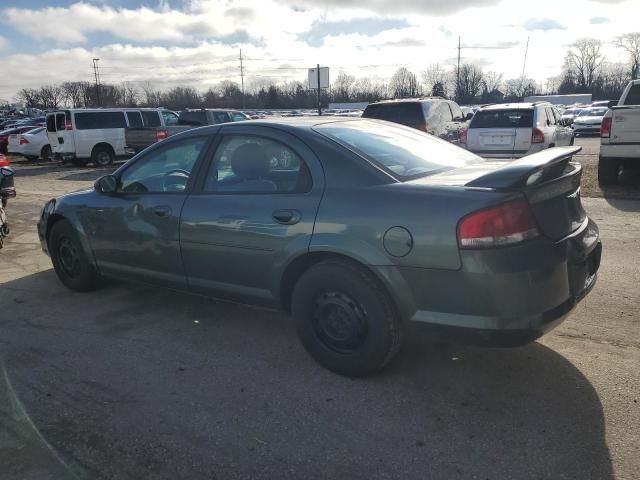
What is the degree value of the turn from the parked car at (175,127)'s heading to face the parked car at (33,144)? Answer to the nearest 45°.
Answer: approximately 90° to its left

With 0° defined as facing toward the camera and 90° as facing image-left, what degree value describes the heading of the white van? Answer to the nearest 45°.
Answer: approximately 225°

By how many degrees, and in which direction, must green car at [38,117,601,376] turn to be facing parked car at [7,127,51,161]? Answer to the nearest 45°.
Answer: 0° — it already faces it

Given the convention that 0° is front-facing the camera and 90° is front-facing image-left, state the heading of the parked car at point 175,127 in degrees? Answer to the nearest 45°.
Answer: approximately 225°

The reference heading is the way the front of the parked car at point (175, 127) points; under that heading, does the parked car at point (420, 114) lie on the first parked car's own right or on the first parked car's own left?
on the first parked car's own right

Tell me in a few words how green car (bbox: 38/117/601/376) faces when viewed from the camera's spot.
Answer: facing away from the viewer and to the left of the viewer

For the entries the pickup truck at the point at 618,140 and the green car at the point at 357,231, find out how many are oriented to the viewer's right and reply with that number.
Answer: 0

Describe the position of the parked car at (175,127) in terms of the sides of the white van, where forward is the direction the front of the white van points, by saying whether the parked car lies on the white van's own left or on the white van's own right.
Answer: on the white van's own right

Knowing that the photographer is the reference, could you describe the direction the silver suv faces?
facing away from the viewer and to the right of the viewer

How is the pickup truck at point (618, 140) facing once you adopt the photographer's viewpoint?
facing away from the viewer
